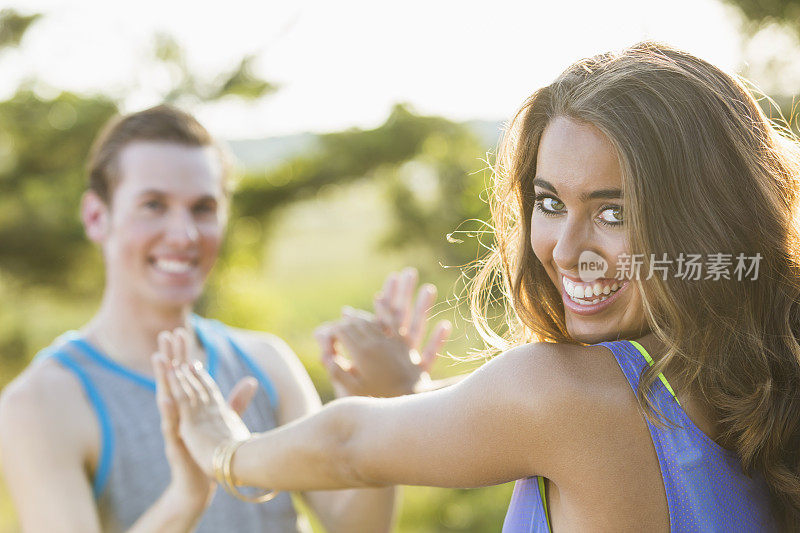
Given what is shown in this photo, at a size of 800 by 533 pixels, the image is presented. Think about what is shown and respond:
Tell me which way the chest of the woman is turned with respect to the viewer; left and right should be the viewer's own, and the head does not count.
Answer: facing away from the viewer and to the left of the viewer

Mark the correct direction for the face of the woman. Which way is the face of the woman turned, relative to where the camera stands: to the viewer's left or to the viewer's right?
to the viewer's left

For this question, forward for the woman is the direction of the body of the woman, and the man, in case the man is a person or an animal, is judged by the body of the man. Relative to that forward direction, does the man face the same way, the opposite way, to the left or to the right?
the opposite way

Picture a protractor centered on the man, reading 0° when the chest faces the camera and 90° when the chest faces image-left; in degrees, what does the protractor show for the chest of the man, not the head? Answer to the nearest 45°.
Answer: approximately 315°

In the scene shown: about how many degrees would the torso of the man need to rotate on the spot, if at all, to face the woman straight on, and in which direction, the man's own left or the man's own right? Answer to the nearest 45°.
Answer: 0° — they already face them

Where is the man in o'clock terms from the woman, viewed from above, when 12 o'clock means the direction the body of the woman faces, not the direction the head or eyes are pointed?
The man is roughly at 12 o'clock from the woman.
